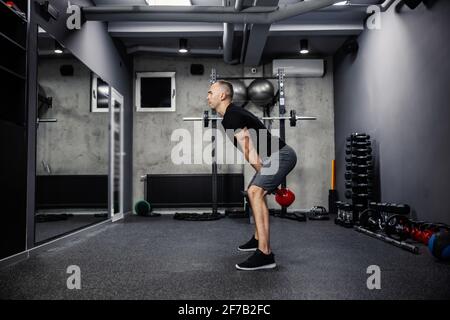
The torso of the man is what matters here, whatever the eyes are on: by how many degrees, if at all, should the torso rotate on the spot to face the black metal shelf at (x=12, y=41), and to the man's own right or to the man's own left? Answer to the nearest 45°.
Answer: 0° — they already face it

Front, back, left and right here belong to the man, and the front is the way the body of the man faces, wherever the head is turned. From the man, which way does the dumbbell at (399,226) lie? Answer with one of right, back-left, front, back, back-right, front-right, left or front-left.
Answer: back-right

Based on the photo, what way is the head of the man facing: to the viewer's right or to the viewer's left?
to the viewer's left

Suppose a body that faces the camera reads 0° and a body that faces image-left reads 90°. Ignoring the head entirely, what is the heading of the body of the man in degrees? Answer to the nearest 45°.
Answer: approximately 90°

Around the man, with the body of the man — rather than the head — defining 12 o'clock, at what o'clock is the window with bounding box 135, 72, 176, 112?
The window is roughly at 2 o'clock from the man.

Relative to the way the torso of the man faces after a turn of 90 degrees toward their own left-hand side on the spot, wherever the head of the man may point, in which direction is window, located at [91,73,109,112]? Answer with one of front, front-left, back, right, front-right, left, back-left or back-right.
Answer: back-right

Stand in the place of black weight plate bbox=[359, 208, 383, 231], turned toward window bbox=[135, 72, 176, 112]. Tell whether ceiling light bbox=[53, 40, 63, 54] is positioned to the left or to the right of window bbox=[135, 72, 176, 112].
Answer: left

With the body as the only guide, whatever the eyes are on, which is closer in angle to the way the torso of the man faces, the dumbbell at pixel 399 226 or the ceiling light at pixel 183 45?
the ceiling light

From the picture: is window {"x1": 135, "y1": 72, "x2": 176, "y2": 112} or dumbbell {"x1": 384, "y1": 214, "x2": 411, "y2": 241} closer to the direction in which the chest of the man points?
the window
